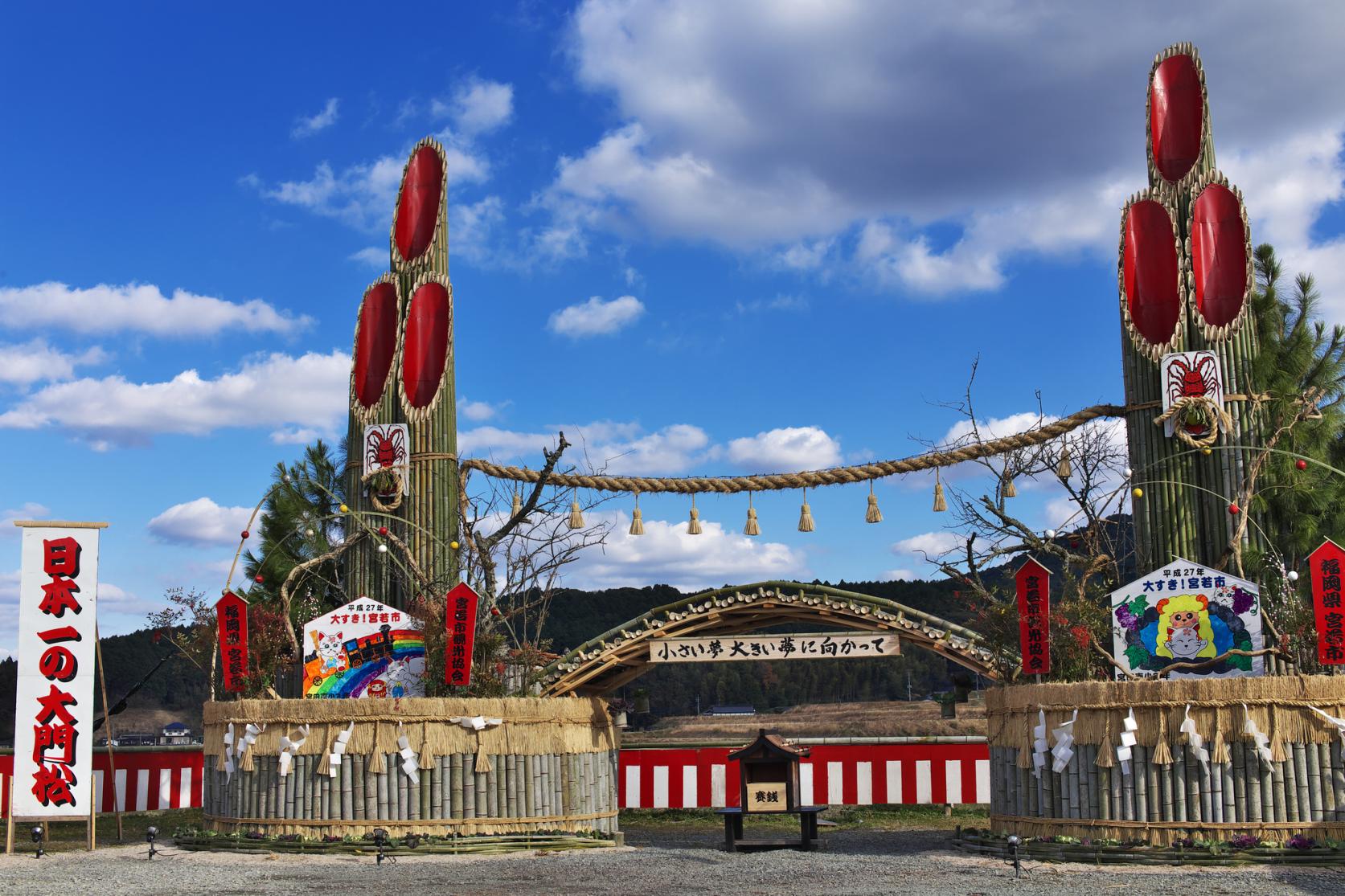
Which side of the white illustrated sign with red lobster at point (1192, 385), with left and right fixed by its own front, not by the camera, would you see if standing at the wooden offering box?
right

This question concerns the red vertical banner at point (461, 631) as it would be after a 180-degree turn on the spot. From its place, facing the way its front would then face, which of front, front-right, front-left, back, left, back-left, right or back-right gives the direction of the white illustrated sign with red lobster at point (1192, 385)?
right

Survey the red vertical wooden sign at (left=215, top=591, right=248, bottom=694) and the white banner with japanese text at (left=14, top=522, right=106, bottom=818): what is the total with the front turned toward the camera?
2

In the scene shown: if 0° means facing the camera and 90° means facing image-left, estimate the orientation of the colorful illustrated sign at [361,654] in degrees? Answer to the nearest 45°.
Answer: approximately 0°

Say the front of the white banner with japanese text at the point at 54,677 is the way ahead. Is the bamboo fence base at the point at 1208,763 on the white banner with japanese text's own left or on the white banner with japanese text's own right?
on the white banner with japanese text's own left

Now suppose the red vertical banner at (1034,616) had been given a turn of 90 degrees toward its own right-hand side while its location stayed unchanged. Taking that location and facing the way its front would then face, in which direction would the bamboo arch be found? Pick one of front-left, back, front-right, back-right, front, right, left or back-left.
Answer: front-right
